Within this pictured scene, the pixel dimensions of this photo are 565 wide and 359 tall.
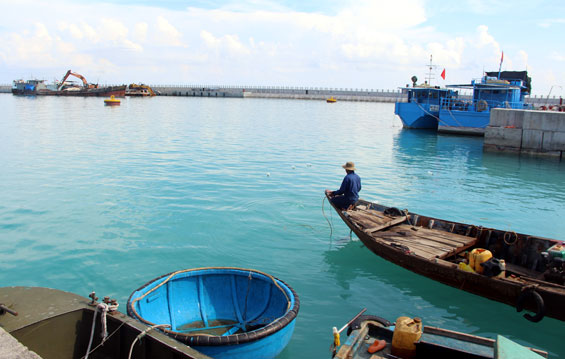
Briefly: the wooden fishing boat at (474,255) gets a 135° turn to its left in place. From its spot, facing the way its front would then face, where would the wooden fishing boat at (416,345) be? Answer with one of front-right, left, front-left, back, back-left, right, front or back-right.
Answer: front

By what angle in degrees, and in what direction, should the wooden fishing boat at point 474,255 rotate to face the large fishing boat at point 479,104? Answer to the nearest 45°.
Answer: approximately 45° to its right

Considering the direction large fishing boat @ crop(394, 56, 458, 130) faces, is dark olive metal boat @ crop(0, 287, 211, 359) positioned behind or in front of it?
in front

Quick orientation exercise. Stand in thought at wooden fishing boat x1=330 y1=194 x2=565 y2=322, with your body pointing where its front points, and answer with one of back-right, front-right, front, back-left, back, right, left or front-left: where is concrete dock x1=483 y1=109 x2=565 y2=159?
front-right

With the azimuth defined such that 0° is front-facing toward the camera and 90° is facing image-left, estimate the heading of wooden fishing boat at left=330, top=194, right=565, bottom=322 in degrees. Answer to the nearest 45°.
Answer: approximately 135°

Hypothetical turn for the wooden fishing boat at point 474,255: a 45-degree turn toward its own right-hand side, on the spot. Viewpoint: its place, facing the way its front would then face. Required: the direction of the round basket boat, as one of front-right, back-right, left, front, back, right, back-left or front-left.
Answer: back-left
